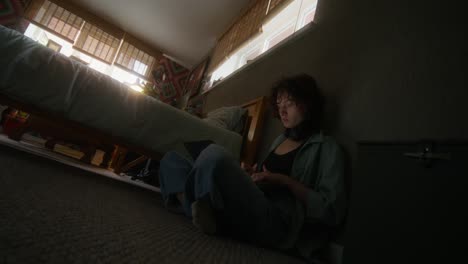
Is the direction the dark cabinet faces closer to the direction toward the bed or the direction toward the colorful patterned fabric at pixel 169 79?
the bed

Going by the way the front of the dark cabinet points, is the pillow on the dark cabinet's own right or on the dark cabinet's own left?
on the dark cabinet's own right

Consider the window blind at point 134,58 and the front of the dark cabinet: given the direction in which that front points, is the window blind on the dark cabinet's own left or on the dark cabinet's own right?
on the dark cabinet's own right

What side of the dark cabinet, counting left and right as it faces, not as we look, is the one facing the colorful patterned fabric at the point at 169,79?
right

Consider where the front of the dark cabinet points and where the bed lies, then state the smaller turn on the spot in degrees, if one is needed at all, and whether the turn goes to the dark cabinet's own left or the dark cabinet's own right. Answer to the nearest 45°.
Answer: approximately 90° to the dark cabinet's own right
